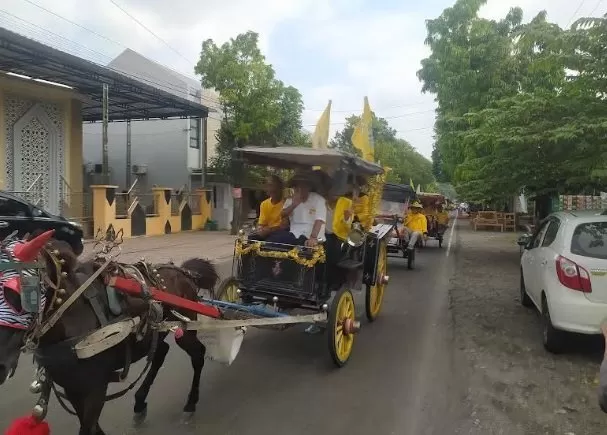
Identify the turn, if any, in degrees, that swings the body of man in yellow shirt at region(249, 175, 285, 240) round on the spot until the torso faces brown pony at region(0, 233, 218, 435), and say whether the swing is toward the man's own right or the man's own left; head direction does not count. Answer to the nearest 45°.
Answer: approximately 45° to the man's own left

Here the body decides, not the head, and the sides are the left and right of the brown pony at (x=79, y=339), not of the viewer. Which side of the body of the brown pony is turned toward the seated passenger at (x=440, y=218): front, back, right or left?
back

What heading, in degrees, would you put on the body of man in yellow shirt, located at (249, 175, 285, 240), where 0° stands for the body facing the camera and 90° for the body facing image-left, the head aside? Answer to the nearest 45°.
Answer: approximately 45°

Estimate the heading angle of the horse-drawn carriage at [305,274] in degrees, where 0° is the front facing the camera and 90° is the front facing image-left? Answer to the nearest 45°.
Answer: approximately 45°

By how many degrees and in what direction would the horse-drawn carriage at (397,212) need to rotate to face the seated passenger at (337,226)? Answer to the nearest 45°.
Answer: approximately 45° to its left

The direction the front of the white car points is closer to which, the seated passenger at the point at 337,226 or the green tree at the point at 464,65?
the green tree

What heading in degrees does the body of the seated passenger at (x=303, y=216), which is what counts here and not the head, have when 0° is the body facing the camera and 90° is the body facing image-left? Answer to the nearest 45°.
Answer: approximately 45°

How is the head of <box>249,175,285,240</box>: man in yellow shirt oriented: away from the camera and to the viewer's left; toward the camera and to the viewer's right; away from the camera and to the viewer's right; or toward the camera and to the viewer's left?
toward the camera and to the viewer's left

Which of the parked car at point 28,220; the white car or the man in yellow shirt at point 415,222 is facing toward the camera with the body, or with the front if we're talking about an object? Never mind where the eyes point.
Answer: the man in yellow shirt

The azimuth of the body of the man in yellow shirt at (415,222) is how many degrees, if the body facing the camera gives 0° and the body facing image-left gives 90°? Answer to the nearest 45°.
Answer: approximately 0°

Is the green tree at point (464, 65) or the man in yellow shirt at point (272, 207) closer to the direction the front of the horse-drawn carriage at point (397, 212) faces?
the man in yellow shirt

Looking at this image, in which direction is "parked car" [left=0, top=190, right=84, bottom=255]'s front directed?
to the viewer's right

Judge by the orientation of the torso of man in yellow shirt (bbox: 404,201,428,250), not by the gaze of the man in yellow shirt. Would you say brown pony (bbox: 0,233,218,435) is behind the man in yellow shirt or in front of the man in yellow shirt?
in front

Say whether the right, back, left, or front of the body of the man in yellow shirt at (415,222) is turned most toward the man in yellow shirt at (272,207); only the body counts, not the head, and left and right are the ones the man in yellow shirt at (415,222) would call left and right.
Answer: front
